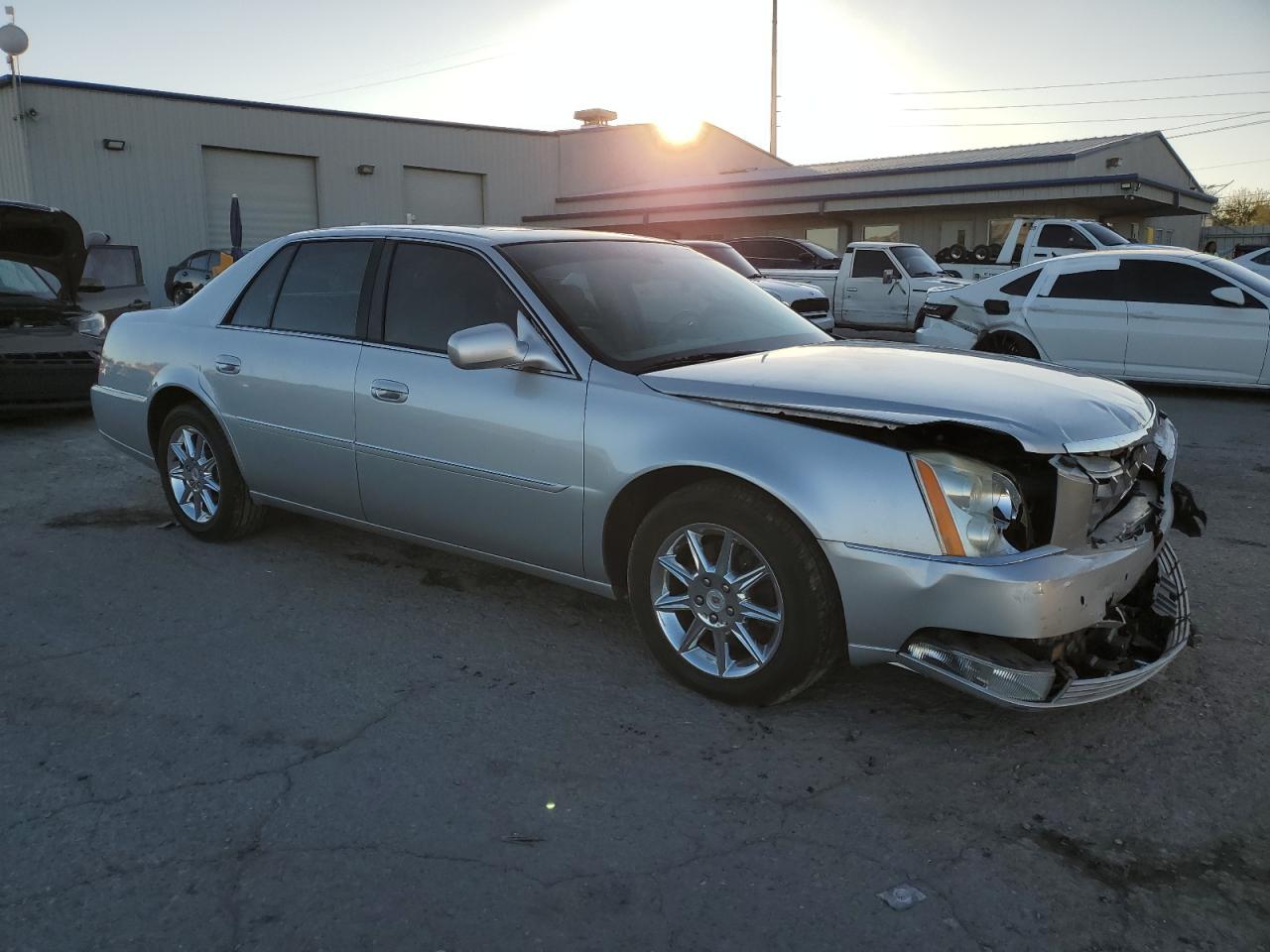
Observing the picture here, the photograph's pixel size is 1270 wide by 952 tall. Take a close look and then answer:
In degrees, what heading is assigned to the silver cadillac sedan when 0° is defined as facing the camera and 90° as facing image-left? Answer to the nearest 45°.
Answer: approximately 315°

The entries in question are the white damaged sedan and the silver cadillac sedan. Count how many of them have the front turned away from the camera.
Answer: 0

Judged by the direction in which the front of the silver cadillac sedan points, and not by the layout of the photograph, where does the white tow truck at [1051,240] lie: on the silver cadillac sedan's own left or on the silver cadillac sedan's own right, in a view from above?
on the silver cadillac sedan's own left

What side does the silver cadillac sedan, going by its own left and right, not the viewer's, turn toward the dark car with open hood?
back

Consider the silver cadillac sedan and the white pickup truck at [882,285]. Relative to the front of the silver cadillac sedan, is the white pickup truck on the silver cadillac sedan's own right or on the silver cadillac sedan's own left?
on the silver cadillac sedan's own left

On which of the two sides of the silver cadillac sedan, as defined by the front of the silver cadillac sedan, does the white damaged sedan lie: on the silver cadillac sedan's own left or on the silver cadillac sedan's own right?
on the silver cadillac sedan's own left
